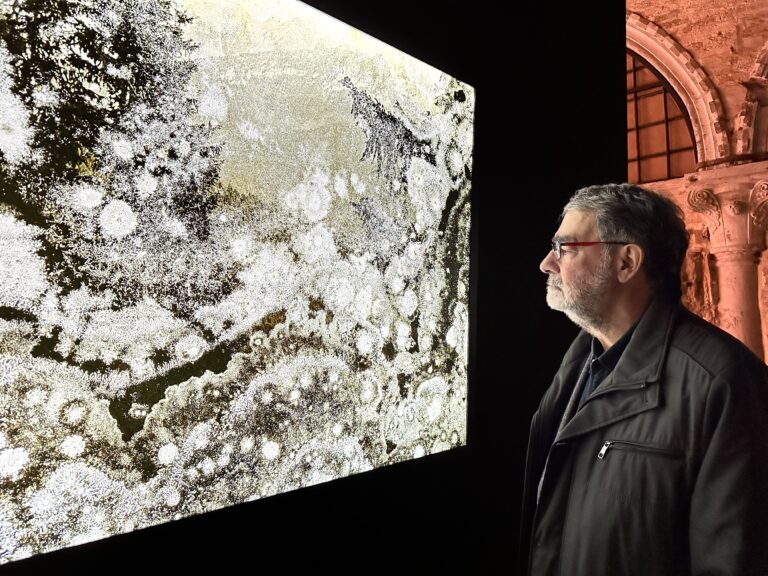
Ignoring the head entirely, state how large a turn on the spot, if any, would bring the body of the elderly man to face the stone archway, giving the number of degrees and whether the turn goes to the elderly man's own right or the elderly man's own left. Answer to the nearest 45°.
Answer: approximately 135° to the elderly man's own right

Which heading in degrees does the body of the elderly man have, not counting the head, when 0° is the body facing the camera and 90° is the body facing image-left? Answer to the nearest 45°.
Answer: approximately 45°

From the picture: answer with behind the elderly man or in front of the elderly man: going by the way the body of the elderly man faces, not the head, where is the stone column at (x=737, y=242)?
behind

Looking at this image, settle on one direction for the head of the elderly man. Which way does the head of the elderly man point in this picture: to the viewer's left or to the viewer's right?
to the viewer's left

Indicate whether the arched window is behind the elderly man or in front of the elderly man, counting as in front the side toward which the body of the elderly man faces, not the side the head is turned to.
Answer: behind
